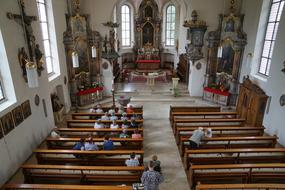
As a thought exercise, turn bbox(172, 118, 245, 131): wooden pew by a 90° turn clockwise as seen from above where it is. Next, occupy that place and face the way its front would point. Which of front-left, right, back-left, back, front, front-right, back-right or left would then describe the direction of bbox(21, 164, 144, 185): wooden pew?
back-right

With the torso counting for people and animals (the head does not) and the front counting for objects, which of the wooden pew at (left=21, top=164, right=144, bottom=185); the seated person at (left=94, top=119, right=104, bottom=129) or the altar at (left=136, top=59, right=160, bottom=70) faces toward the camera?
the altar

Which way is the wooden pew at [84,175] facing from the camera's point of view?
away from the camera

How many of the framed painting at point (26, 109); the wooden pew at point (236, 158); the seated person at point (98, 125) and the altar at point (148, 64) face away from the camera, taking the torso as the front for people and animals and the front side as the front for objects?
2

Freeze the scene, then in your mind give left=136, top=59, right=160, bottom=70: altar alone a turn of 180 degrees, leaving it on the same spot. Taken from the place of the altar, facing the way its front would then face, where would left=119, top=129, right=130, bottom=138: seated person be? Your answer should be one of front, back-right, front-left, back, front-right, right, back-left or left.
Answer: back

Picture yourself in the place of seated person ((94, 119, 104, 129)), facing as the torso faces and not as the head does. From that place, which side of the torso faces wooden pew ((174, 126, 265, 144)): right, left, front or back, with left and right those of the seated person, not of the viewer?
right

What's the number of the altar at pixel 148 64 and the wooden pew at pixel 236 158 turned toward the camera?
1

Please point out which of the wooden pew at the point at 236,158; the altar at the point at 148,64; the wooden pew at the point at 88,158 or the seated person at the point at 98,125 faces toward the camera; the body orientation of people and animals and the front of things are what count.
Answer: the altar

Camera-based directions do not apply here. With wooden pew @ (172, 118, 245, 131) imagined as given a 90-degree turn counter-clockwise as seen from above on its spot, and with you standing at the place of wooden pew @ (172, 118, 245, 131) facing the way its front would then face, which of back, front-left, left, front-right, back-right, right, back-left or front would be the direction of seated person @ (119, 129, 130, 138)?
front-left

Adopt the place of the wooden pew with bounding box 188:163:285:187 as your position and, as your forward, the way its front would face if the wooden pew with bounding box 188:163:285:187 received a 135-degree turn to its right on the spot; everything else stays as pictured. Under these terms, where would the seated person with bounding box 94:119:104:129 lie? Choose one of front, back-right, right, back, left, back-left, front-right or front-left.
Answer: back-right

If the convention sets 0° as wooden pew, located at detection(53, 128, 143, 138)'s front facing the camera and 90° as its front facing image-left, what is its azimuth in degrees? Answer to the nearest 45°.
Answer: approximately 180°

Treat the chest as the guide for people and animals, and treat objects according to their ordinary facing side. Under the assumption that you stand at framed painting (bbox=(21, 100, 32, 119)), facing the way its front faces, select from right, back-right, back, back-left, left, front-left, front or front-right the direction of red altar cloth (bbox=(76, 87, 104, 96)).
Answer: left

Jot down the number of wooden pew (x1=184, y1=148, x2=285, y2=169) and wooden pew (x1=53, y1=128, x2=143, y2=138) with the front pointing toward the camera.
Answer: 0

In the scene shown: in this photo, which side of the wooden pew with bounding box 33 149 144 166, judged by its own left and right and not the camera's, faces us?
back

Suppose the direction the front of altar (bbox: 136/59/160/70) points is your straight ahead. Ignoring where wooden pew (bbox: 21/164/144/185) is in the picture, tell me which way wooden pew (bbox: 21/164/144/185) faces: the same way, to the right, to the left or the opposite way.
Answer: the opposite way

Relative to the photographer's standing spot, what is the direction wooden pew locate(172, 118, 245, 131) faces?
facing away from the viewer

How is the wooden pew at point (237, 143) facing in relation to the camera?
away from the camera

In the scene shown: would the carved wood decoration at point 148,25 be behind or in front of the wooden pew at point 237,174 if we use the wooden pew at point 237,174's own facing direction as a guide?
in front

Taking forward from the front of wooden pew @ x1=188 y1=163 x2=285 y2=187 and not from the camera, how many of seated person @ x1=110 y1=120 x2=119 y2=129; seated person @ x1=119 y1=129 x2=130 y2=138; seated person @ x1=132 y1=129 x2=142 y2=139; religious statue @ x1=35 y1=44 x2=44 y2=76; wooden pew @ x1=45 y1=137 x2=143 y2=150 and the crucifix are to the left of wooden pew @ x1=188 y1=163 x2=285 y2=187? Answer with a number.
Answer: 6

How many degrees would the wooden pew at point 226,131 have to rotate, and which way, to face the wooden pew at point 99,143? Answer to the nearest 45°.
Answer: approximately 135° to its left

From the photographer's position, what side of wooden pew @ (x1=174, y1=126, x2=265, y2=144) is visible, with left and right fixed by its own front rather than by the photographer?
back

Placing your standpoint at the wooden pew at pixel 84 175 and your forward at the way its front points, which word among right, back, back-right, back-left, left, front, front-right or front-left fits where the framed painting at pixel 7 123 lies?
front-left

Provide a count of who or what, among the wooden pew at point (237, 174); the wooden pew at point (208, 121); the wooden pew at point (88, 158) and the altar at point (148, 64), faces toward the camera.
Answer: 1
